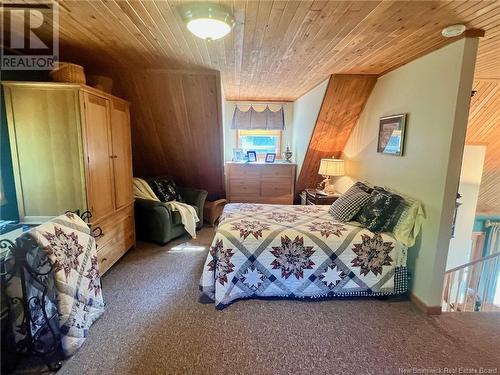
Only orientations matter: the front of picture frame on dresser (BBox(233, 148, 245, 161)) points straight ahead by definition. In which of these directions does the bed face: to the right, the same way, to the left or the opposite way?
to the right

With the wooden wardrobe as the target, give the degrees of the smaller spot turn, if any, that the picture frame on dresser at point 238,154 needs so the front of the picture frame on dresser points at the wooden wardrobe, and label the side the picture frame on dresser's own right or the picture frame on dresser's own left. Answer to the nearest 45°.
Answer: approximately 45° to the picture frame on dresser's own right

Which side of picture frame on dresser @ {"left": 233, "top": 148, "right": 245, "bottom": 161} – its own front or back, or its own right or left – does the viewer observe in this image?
front

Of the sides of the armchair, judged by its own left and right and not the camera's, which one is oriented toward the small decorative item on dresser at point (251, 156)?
left

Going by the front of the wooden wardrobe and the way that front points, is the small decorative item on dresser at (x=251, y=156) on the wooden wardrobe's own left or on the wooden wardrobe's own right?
on the wooden wardrobe's own left

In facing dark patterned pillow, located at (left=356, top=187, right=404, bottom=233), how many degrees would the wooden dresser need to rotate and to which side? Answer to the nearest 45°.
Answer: approximately 45° to its left

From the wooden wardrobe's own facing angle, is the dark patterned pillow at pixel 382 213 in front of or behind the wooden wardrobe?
in front

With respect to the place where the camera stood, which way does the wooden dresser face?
facing the viewer

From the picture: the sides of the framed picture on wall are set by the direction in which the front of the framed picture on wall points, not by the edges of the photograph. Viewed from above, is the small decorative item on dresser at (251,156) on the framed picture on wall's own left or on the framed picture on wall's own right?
on the framed picture on wall's own right

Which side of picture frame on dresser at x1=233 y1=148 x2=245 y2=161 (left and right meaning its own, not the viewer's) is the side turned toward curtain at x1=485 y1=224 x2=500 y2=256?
left

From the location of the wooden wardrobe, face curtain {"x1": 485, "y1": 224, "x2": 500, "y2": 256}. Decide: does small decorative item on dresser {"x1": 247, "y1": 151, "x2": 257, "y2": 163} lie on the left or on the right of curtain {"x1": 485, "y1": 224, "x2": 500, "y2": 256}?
left

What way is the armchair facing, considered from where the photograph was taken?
facing the viewer and to the right of the viewer

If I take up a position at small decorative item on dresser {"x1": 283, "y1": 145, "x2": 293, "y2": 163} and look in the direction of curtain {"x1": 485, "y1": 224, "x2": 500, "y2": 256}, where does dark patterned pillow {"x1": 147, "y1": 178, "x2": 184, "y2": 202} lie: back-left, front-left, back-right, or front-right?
back-right

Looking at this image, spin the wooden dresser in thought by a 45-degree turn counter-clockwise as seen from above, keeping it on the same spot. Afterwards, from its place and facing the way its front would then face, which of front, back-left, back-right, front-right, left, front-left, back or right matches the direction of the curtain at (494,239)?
front-left

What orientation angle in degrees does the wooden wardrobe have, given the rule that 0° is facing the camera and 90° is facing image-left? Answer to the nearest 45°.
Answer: approximately 315°

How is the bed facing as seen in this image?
to the viewer's left
